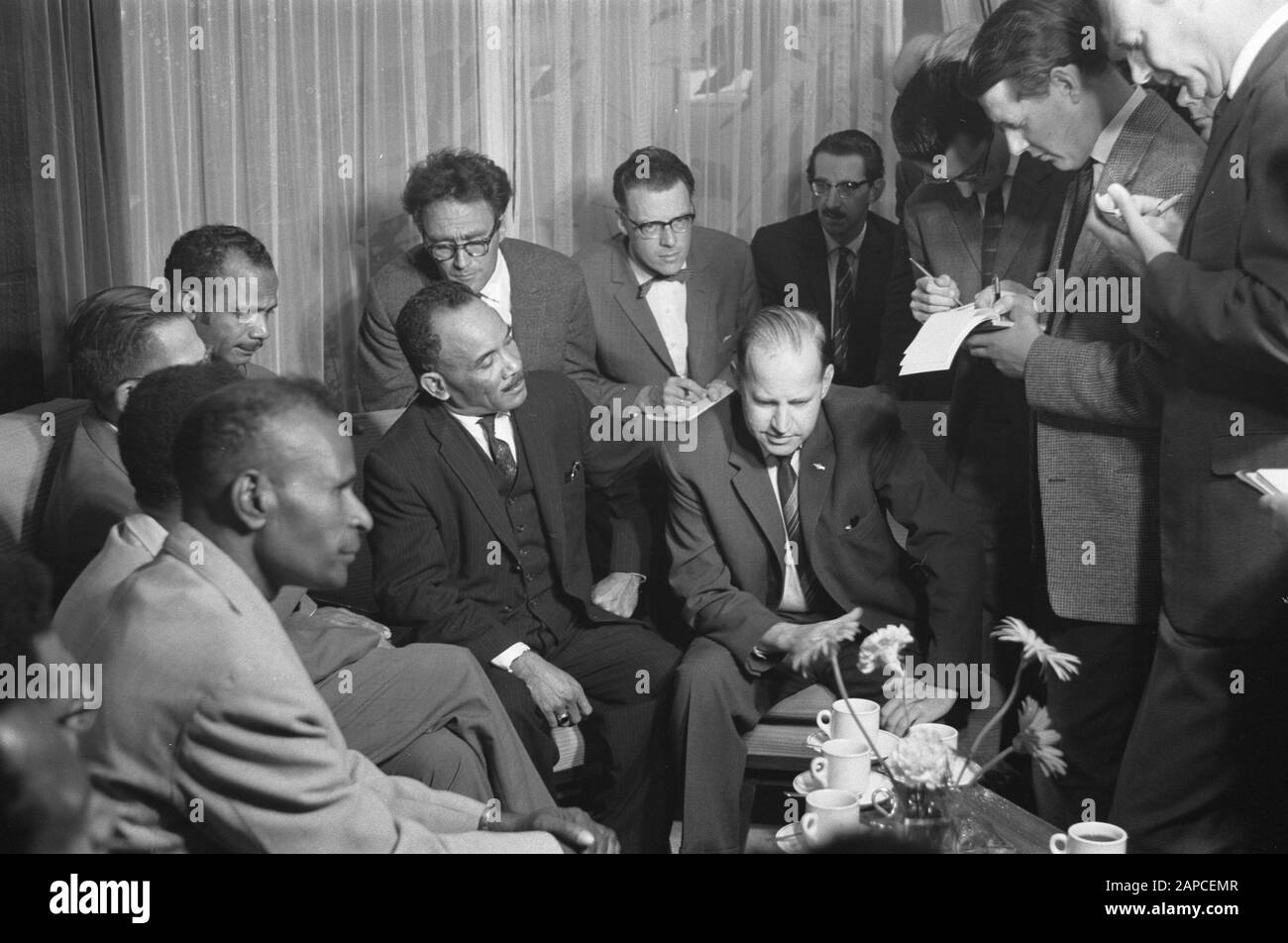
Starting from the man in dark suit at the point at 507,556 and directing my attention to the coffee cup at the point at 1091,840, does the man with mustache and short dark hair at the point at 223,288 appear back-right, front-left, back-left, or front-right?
back-right

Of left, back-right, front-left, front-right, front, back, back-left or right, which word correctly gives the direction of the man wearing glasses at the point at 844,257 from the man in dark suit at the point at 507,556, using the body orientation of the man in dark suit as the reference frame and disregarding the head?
left

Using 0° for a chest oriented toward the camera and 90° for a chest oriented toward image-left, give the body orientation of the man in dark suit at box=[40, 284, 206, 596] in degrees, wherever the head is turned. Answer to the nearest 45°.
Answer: approximately 270°

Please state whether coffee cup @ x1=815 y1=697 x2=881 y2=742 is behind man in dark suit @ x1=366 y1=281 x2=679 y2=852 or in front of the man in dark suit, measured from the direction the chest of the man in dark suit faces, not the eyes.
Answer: in front

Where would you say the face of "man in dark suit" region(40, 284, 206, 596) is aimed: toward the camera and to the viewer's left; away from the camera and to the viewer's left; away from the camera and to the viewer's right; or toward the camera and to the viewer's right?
away from the camera and to the viewer's right

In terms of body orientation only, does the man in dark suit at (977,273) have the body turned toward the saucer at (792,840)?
yes

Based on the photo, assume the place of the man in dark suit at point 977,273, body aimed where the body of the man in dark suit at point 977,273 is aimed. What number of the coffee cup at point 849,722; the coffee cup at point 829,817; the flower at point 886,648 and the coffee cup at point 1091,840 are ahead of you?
4

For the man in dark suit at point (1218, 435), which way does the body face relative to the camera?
to the viewer's left

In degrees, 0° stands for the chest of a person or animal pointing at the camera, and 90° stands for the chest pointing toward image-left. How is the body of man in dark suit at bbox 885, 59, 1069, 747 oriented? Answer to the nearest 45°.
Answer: approximately 0°
